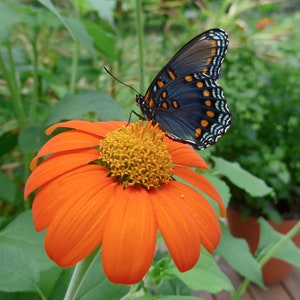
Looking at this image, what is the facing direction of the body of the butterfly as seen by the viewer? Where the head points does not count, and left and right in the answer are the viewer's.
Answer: facing to the left of the viewer

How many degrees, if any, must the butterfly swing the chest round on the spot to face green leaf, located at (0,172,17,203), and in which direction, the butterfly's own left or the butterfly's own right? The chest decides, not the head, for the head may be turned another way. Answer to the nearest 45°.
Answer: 0° — it already faces it
